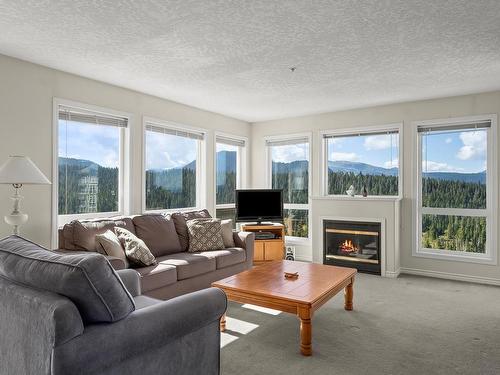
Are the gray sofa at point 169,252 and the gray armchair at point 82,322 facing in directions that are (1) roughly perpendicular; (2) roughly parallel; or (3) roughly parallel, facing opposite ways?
roughly perpendicular

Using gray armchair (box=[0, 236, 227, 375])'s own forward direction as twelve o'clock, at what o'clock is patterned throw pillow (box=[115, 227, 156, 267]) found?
The patterned throw pillow is roughly at 11 o'clock from the gray armchair.

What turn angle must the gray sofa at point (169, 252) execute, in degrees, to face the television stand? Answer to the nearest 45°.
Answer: approximately 90° to its left

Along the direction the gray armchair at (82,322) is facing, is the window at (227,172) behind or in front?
in front

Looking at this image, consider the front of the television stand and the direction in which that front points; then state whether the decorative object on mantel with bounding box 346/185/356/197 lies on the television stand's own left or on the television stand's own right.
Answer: on the television stand's own left

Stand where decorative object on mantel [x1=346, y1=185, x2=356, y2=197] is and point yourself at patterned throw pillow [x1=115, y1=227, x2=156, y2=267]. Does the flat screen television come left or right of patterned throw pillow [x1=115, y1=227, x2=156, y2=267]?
right

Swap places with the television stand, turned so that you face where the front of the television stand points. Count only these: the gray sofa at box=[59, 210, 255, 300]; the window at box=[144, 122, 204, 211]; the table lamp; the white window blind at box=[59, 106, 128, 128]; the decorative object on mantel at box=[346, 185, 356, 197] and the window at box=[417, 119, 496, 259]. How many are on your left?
2

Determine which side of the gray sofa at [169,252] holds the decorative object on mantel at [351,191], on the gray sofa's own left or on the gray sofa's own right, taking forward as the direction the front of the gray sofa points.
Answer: on the gray sofa's own left

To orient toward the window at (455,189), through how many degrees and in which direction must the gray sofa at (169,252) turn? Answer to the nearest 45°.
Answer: approximately 45° to its left

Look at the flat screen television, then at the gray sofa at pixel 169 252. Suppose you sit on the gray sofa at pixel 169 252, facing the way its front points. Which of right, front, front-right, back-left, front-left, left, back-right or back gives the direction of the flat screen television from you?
left
